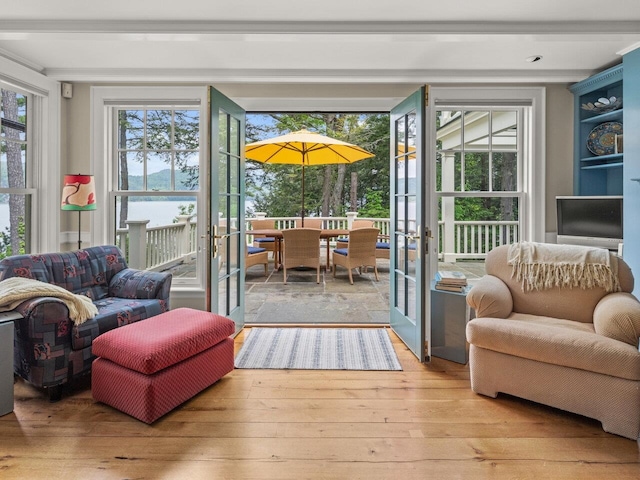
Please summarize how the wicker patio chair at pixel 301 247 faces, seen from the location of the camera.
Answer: facing away from the viewer

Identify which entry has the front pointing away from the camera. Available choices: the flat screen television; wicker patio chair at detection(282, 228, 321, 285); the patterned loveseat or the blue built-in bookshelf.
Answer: the wicker patio chair

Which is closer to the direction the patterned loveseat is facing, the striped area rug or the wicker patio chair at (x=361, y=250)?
the striped area rug

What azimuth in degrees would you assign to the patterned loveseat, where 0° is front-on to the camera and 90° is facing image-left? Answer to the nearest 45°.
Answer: approximately 315°

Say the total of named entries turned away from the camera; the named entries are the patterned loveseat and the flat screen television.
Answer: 0

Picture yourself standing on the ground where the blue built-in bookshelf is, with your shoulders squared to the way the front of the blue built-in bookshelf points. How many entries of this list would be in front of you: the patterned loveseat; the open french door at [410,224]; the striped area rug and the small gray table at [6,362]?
4

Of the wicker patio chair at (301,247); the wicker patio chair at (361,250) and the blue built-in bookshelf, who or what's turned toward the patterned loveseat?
the blue built-in bookshelf

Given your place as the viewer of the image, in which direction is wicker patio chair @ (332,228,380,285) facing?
facing away from the viewer and to the left of the viewer

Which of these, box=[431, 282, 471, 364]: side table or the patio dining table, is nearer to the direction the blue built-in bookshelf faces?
the side table

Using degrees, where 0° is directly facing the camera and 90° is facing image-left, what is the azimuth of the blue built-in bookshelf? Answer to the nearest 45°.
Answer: approximately 45°

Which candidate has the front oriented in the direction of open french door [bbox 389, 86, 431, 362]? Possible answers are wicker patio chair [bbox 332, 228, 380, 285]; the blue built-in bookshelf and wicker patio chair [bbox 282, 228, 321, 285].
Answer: the blue built-in bookshelf

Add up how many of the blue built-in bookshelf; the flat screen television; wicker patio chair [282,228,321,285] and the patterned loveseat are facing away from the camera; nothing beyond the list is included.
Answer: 1
